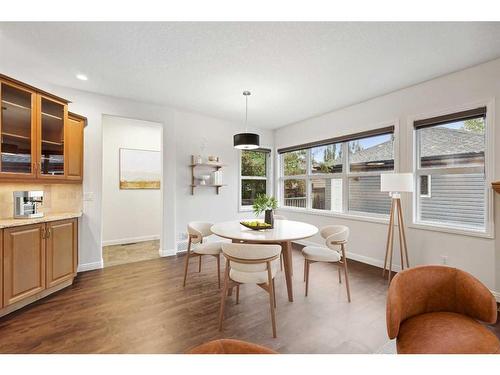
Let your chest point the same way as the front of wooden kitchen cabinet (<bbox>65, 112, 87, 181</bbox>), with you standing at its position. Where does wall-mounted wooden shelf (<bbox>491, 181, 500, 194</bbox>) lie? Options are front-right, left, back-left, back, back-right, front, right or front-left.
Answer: front

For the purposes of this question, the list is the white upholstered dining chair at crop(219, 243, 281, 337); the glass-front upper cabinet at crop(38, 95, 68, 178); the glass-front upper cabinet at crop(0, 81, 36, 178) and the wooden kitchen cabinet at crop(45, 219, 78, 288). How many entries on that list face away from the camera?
1

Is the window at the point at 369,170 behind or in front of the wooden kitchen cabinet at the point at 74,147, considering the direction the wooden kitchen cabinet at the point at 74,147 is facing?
in front

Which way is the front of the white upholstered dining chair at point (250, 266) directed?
away from the camera

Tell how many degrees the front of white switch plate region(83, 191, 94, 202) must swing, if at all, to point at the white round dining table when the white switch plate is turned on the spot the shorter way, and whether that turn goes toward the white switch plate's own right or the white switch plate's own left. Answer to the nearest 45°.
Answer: approximately 45° to the white switch plate's own left

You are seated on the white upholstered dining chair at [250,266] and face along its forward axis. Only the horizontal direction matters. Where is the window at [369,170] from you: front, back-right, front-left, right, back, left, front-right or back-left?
front-right

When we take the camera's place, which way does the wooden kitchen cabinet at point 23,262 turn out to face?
facing the viewer and to the right of the viewer

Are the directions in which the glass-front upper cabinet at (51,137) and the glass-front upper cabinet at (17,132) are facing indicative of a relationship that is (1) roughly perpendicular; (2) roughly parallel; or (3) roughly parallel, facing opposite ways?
roughly parallel

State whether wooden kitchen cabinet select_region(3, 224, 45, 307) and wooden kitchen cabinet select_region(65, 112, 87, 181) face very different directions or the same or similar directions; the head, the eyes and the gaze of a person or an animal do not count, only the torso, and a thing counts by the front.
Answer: same or similar directions

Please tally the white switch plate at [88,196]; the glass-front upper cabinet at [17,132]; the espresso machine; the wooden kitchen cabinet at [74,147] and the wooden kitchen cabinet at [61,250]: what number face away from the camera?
0

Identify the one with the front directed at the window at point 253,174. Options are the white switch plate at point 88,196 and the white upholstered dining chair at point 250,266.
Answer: the white upholstered dining chair

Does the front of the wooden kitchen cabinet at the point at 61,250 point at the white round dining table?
yes

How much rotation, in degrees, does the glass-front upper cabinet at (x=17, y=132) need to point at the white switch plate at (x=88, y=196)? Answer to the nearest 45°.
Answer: approximately 90° to its left

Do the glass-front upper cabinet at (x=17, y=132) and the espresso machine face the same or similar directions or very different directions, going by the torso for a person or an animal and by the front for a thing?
same or similar directions

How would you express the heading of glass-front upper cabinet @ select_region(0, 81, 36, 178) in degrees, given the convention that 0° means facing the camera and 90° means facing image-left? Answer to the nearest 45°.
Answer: approximately 315°

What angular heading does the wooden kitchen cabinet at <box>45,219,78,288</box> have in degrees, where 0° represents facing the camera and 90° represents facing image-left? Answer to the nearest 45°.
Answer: approximately 315°

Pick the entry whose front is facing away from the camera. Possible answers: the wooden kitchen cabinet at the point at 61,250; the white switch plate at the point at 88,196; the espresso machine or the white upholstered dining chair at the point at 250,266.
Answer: the white upholstered dining chair

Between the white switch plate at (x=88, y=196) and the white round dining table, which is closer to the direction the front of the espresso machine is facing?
the white round dining table

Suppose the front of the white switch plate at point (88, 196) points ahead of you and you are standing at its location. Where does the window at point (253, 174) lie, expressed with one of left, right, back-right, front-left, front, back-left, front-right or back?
left

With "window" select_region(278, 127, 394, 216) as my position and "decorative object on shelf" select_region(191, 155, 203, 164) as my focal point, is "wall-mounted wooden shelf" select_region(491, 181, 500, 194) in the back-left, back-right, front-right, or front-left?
back-left

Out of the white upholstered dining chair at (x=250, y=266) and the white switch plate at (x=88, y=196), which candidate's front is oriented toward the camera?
the white switch plate
